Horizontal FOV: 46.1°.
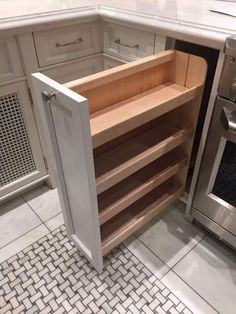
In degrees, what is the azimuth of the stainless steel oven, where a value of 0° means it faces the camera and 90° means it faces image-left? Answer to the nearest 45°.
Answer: approximately 45°

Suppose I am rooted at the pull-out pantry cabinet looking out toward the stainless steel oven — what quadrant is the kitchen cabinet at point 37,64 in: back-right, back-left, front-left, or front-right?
back-left

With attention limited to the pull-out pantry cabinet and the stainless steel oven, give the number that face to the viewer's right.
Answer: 0

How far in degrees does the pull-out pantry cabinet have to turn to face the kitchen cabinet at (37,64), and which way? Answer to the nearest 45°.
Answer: approximately 90° to its right

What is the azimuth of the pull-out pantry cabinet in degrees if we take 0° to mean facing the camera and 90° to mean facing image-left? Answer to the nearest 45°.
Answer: approximately 45°
